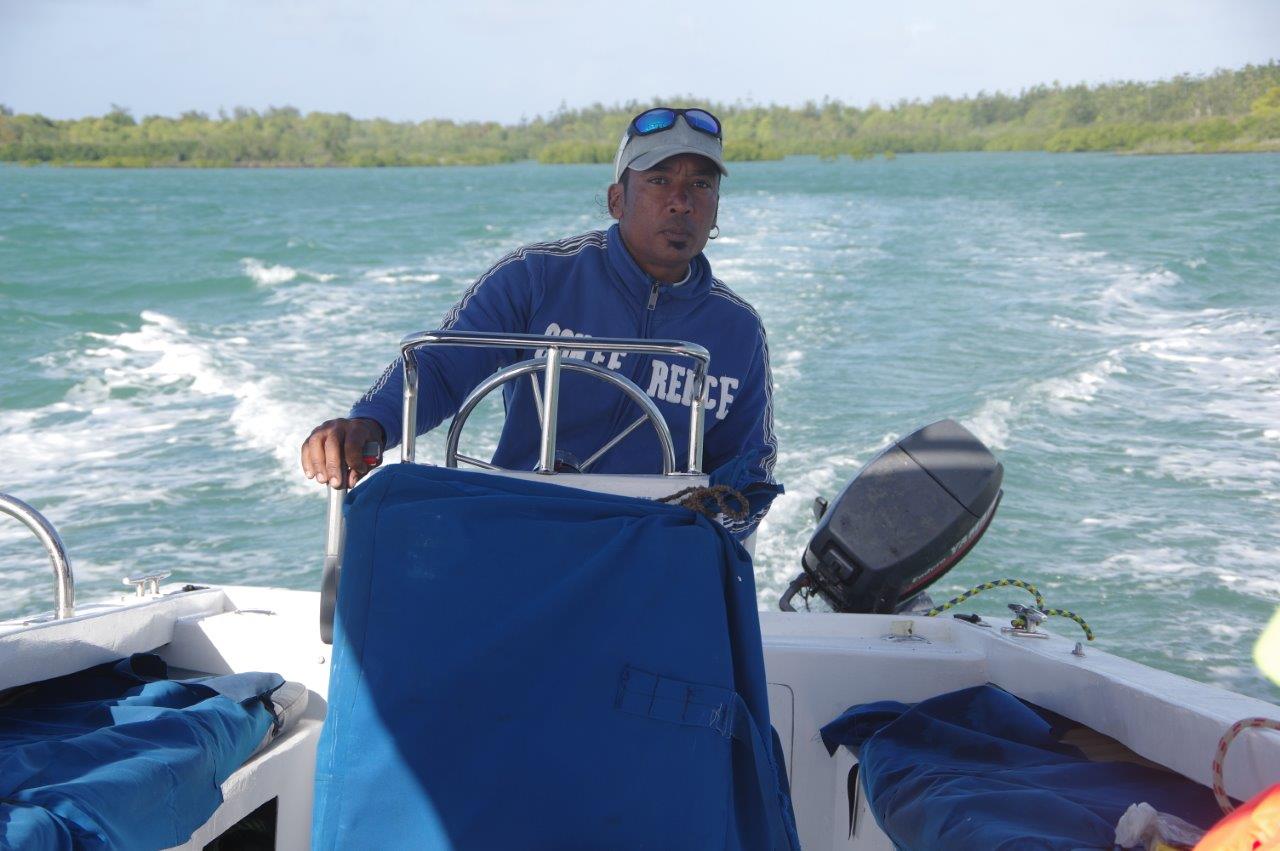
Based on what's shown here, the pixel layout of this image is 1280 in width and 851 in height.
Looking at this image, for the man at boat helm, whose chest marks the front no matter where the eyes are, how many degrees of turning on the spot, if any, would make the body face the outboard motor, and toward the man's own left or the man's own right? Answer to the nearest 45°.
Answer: approximately 135° to the man's own left

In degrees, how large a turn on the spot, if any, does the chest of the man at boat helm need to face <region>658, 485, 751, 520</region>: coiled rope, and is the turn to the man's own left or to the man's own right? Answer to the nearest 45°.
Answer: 0° — they already face it

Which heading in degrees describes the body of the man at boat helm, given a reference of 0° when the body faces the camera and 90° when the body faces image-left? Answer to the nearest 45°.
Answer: approximately 0°

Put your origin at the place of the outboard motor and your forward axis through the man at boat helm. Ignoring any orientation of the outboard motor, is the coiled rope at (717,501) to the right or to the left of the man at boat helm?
left

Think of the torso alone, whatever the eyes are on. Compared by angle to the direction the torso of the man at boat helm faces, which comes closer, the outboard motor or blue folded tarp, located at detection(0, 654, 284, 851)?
the blue folded tarp

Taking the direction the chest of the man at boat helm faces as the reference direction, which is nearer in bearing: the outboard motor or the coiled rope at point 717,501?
the coiled rope

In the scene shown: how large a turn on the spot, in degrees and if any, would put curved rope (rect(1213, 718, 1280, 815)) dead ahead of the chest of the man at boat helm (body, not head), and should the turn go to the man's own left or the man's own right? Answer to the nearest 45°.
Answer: approximately 45° to the man's own left
